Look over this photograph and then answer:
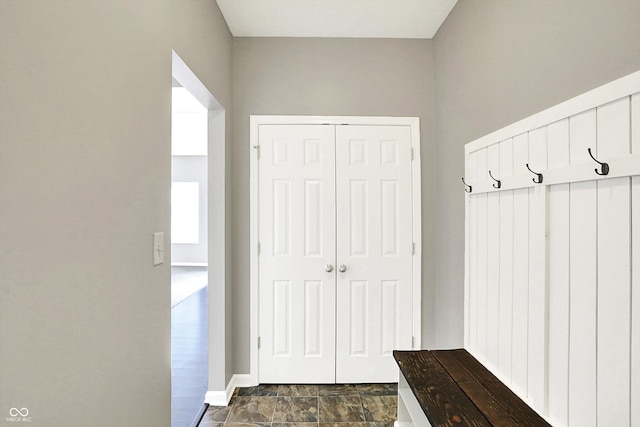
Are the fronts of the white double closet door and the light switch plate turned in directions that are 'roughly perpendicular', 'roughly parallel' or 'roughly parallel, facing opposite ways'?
roughly perpendicular

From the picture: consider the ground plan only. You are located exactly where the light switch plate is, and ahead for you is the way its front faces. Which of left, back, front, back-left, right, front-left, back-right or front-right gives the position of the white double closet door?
left

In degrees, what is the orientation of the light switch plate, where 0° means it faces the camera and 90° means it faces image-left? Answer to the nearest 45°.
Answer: approximately 315°

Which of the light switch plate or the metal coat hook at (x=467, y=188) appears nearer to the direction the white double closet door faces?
the light switch plate

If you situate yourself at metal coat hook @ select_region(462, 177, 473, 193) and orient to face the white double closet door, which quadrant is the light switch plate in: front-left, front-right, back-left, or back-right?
front-left

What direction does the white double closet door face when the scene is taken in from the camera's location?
facing the viewer

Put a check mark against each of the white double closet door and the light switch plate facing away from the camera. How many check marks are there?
0

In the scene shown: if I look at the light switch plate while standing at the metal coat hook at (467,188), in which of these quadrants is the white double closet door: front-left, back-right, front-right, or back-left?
front-right

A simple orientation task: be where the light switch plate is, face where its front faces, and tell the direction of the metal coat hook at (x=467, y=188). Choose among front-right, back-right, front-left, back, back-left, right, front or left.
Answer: front-left

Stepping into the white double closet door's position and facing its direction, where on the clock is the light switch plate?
The light switch plate is roughly at 1 o'clock from the white double closet door.
